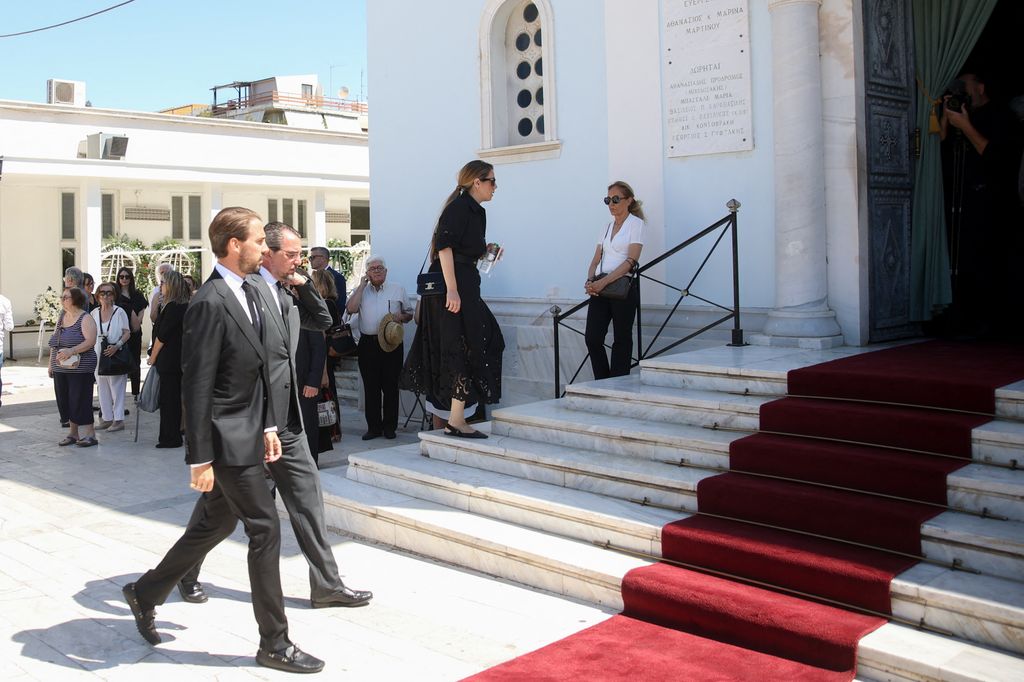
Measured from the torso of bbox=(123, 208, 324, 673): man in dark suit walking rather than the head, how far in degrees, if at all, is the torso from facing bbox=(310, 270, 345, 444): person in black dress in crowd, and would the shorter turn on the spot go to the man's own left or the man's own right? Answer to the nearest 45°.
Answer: approximately 90° to the man's own left

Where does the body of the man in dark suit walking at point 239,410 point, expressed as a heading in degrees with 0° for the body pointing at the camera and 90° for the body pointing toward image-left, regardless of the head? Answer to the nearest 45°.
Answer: approximately 270°

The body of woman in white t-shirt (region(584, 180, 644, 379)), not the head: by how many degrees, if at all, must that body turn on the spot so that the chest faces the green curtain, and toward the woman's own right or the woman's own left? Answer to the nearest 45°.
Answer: approximately 135° to the woman's own left

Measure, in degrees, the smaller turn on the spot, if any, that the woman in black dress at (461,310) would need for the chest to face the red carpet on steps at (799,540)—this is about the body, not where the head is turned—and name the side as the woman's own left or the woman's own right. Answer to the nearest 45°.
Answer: approximately 45° to the woman's own right

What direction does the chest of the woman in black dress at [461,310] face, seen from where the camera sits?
to the viewer's right

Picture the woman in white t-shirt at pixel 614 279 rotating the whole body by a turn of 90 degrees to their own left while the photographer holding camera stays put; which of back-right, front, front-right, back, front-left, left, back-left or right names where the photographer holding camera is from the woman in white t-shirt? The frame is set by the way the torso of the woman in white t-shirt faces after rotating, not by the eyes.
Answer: front-left

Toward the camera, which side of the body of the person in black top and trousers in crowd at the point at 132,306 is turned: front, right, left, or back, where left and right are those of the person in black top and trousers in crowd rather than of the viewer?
front

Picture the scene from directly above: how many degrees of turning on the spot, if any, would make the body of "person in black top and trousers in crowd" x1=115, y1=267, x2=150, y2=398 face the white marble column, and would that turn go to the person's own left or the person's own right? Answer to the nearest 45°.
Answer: approximately 45° to the person's own left

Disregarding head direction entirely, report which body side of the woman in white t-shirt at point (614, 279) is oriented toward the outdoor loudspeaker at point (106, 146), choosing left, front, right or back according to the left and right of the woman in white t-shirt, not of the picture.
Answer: right

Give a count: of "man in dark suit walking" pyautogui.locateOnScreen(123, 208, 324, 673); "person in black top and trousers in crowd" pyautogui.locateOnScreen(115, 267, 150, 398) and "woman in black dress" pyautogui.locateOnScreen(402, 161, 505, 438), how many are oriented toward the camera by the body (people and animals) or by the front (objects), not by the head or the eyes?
1

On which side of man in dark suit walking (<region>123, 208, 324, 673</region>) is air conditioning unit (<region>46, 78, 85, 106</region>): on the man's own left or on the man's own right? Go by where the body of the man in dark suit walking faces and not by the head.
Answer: on the man's own left

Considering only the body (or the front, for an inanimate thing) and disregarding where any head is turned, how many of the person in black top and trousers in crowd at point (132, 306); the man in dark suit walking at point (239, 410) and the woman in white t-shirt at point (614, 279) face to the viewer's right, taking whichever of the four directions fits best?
1

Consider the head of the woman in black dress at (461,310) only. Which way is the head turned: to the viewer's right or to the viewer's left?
to the viewer's right

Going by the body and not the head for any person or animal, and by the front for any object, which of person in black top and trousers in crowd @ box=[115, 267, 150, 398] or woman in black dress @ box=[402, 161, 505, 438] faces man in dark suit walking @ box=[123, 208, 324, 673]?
the person in black top and trousers in crowd
